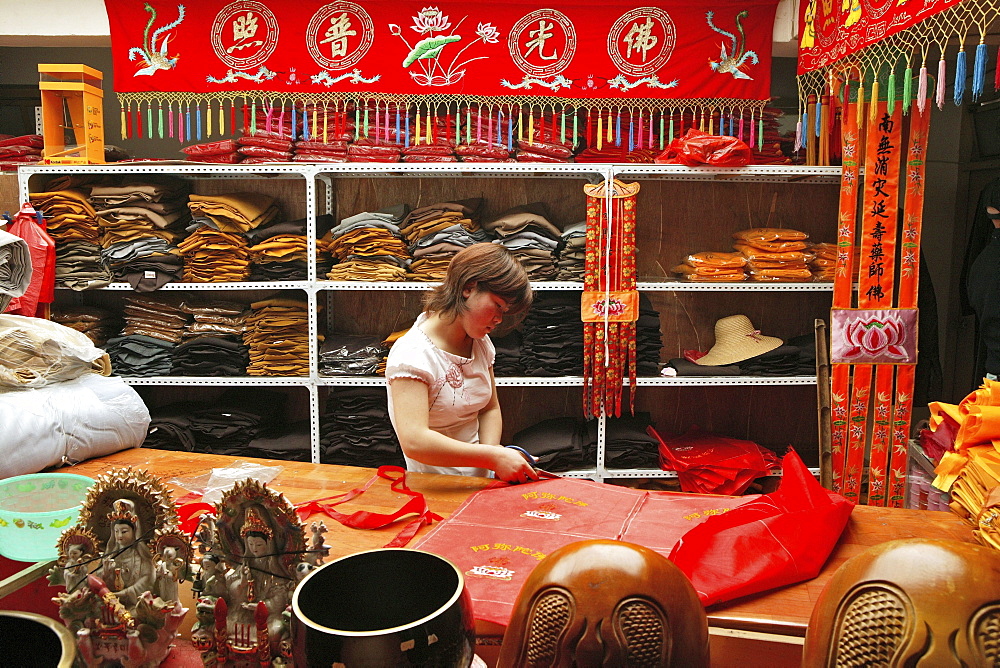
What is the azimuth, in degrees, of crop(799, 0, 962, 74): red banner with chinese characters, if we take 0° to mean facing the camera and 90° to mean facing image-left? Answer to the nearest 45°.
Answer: approximately 45°

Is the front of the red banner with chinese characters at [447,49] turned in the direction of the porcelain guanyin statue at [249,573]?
yes

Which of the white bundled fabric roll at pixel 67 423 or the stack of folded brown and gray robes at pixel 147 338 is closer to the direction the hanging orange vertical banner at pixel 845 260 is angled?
the white bundled fabric roll

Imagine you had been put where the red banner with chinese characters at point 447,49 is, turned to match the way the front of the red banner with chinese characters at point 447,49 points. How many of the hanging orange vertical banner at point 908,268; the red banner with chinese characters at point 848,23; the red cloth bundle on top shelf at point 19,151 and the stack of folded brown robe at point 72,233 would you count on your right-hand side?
2

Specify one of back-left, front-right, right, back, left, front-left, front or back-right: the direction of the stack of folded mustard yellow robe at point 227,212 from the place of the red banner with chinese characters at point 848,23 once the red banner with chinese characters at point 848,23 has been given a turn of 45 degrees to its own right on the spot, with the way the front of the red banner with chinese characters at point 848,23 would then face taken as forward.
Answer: front

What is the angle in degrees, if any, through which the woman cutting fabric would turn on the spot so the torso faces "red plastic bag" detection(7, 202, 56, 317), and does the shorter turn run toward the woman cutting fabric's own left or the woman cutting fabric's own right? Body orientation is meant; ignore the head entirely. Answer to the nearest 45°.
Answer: approximately 180°

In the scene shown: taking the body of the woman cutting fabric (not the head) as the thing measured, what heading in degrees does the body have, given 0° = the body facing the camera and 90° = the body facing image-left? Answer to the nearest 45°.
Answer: approximately 315°

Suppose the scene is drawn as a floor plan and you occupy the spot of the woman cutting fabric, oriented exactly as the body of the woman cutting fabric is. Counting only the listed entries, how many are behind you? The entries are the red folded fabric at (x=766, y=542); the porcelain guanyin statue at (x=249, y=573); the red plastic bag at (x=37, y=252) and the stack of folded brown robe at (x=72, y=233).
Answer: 2

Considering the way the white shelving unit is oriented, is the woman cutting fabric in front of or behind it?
in front

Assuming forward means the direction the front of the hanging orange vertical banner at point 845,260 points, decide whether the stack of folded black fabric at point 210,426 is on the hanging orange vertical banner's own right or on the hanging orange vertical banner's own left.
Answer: on the hanging orange vertical banner's own right

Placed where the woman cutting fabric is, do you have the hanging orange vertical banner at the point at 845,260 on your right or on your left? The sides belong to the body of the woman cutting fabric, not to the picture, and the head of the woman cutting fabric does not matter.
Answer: on your left
